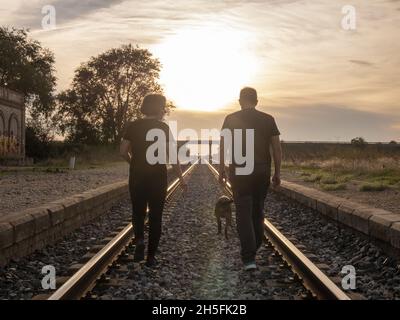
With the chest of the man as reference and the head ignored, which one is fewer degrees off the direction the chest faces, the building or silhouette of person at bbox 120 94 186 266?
the building

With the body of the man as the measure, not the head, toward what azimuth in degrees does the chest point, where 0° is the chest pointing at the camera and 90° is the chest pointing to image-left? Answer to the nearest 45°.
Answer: approximately 180°

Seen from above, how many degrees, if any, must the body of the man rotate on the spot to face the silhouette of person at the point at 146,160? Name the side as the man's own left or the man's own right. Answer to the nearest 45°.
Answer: approximately 90° to the man's own left
